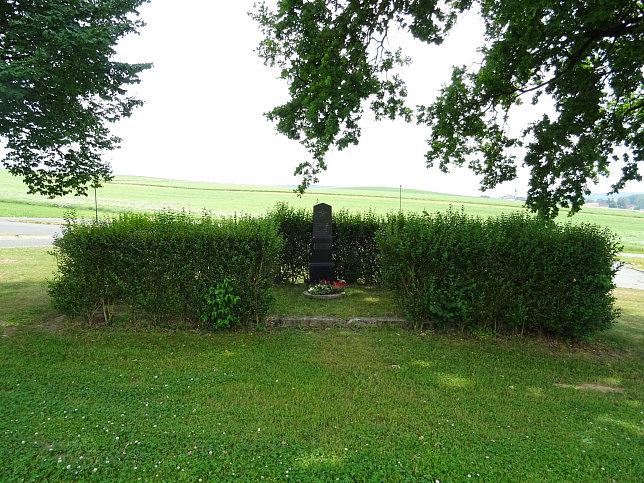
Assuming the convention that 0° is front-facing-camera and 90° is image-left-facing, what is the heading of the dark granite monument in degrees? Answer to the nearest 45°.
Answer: approximately 0°

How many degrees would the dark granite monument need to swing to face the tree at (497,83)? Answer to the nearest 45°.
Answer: approximately 90° to its left

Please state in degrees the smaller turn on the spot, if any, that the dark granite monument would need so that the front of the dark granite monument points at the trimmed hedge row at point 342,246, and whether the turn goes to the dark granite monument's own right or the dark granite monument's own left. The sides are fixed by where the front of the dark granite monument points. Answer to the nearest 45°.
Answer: approximately 135° to the dark granite monument's own left

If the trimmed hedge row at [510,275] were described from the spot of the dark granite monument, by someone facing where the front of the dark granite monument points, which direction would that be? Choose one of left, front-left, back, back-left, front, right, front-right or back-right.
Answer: front-left

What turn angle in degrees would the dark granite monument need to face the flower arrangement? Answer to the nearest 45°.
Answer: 0° — it already faces it

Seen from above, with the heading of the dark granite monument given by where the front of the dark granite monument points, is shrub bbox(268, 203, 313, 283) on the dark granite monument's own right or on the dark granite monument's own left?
on the dark granite monument's own right

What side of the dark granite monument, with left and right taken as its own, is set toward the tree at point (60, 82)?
right

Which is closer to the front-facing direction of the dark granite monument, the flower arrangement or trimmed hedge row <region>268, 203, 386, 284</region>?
the flower arrangement
